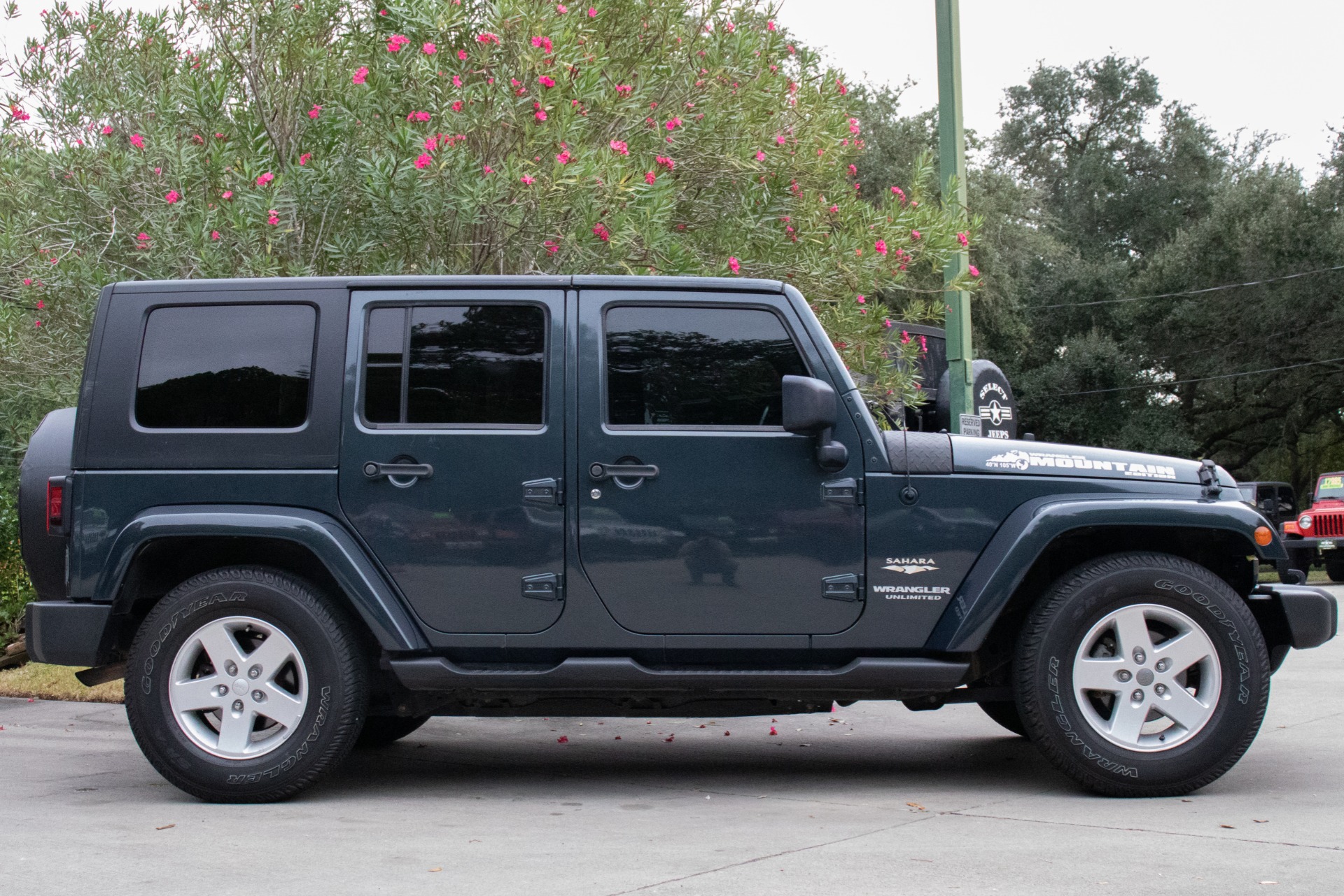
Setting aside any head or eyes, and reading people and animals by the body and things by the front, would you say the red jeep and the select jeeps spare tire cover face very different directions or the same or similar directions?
same or similar directions

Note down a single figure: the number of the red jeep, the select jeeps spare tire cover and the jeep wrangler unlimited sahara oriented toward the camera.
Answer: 2

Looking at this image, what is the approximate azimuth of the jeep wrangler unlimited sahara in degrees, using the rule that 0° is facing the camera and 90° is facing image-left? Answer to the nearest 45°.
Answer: approximately 270°

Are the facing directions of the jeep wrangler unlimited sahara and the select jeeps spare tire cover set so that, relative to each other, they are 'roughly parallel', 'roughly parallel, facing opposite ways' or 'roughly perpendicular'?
roughly perpendicular

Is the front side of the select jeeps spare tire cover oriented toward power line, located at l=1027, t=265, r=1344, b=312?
no

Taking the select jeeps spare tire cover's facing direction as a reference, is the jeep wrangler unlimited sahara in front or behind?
in front

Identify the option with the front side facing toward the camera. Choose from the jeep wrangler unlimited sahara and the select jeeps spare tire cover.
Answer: the select jeeps spare tire cover

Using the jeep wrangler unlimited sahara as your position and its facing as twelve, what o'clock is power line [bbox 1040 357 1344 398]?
The power line is roughly at 10 o'clock from the jeep wrangler unlimited sahara.

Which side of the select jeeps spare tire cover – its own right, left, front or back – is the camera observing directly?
front

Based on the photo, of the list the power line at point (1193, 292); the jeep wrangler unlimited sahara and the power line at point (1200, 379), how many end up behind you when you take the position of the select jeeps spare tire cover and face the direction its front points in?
2

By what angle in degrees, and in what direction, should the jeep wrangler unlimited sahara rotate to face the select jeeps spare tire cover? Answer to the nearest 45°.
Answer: approximately 45° to its left

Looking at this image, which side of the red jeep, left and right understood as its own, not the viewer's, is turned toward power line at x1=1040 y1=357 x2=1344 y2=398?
back

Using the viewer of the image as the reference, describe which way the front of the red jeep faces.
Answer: facing the viewer
